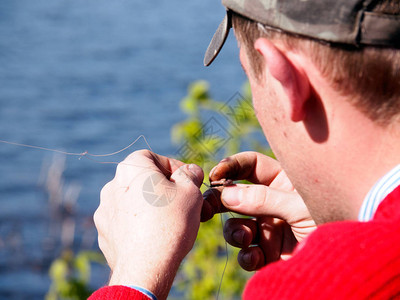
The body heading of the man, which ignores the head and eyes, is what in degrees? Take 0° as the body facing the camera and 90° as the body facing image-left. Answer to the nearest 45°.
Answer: approximately 135°

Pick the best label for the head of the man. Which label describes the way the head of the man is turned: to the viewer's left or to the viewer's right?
to the viewer's left
